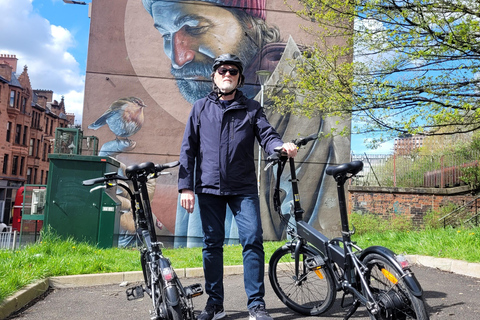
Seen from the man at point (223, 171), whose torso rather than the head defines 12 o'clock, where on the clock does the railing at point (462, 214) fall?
The railing is roughly at 7 o'clock from the man.
